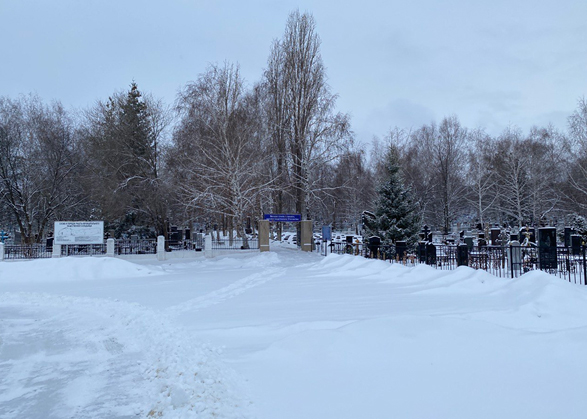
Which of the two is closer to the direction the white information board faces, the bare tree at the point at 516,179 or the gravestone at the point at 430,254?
the gravestone

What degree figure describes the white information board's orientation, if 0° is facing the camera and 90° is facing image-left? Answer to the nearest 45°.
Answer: approximately 0°

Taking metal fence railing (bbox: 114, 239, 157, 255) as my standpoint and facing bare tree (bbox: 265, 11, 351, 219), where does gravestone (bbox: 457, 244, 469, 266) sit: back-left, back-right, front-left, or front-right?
front-right

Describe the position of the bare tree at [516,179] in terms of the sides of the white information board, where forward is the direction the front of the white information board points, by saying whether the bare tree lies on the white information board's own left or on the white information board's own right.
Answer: on the white information board's own left

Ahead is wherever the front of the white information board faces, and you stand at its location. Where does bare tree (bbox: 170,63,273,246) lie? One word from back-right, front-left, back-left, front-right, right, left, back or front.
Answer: left

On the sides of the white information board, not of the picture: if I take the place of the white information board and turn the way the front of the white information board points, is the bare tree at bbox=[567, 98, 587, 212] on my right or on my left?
on my left

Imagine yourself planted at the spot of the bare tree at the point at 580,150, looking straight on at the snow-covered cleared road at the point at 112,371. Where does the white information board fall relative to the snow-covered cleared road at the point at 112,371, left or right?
right

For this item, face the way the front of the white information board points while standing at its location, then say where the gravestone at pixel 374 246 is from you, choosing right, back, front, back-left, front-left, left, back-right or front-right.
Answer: front-left

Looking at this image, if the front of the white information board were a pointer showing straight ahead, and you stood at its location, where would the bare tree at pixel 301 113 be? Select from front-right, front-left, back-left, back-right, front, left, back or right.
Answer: left

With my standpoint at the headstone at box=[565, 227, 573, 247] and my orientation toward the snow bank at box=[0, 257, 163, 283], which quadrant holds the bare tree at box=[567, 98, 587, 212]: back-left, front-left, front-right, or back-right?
back-right

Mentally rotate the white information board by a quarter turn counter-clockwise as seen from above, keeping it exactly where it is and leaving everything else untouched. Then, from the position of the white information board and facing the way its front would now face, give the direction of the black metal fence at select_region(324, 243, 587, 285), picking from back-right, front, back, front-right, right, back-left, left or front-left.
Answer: front-right

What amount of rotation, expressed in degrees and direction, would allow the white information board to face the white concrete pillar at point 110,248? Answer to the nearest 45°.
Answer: approximately 90° to its left

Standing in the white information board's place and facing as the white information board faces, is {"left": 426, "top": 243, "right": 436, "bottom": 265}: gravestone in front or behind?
in front

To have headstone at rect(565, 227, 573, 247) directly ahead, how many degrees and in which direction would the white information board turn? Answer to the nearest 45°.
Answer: approximately 45° to its left

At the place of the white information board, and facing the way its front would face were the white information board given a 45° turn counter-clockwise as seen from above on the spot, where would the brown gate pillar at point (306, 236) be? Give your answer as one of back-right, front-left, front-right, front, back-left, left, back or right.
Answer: front-left

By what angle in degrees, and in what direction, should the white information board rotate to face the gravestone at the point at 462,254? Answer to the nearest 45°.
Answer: approximately 45° to its left

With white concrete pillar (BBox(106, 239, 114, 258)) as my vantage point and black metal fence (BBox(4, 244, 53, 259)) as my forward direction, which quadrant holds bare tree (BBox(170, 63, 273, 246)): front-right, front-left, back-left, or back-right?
back-right

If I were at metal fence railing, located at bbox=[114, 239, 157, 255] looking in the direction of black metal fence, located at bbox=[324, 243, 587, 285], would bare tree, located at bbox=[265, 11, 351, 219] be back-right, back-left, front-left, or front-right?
front-left

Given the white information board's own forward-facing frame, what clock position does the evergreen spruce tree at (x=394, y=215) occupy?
The evergreen spruce tree is roughly at 10 o'clock from the white information board.
